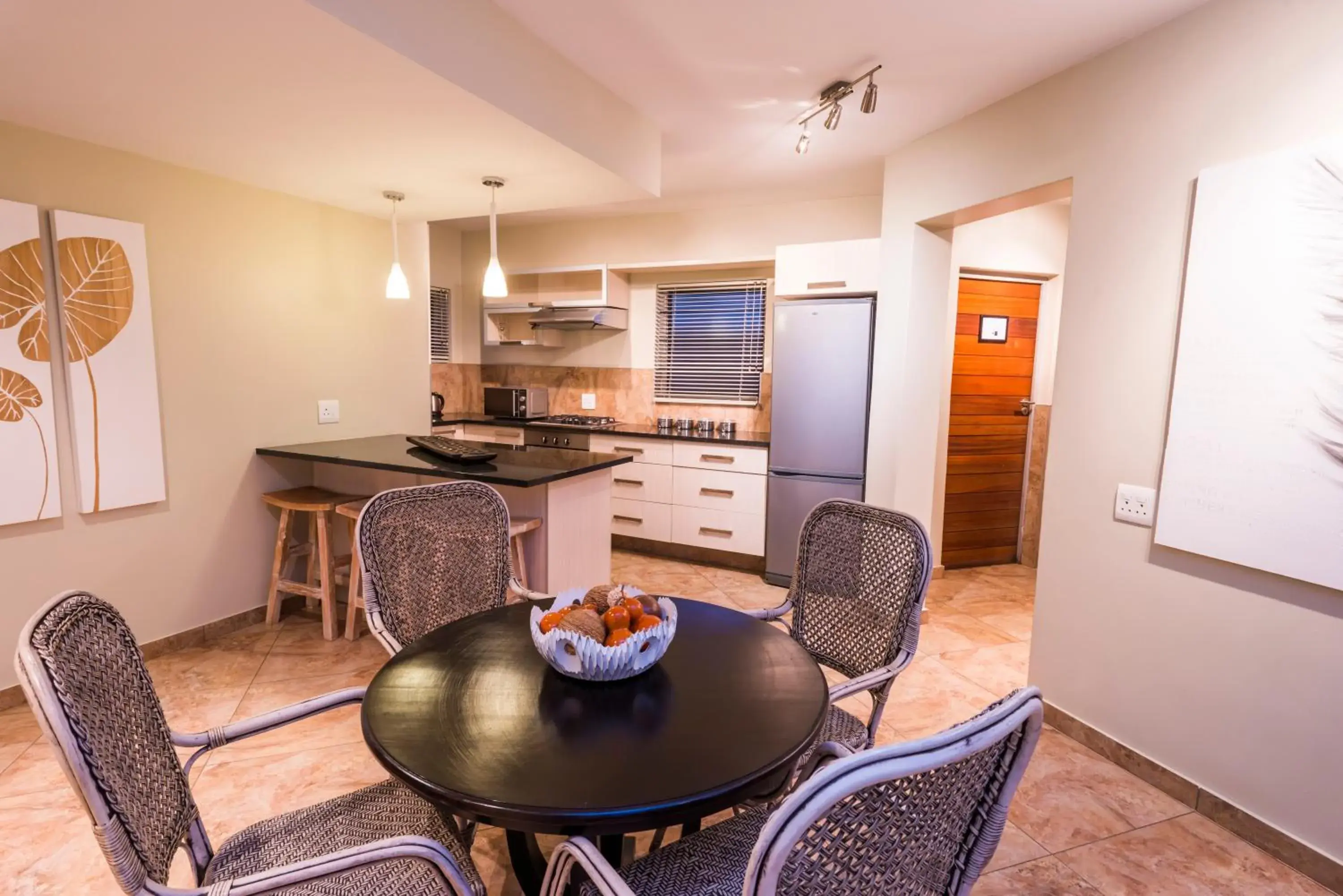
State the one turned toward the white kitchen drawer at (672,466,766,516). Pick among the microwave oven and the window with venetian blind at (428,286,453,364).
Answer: the window with venetian blind

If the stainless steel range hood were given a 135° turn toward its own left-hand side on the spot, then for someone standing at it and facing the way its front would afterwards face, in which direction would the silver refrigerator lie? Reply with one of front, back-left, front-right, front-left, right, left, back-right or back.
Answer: front-right

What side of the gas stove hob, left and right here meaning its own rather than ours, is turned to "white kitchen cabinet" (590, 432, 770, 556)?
left

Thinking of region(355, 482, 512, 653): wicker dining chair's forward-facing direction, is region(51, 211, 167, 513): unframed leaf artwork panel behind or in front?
behind

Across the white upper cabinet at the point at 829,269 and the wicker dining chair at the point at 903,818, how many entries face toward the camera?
1

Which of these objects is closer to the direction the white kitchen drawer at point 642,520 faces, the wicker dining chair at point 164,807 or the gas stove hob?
the wicker dining chair

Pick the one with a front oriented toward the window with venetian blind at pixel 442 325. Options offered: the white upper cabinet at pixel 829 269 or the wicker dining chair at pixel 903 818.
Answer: the wicker dining chair

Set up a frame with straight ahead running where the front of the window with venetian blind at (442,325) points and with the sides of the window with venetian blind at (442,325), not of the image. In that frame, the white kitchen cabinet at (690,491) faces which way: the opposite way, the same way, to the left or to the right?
to the right

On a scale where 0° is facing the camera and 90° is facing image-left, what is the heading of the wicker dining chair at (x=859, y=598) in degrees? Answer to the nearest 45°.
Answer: approximately 45°
